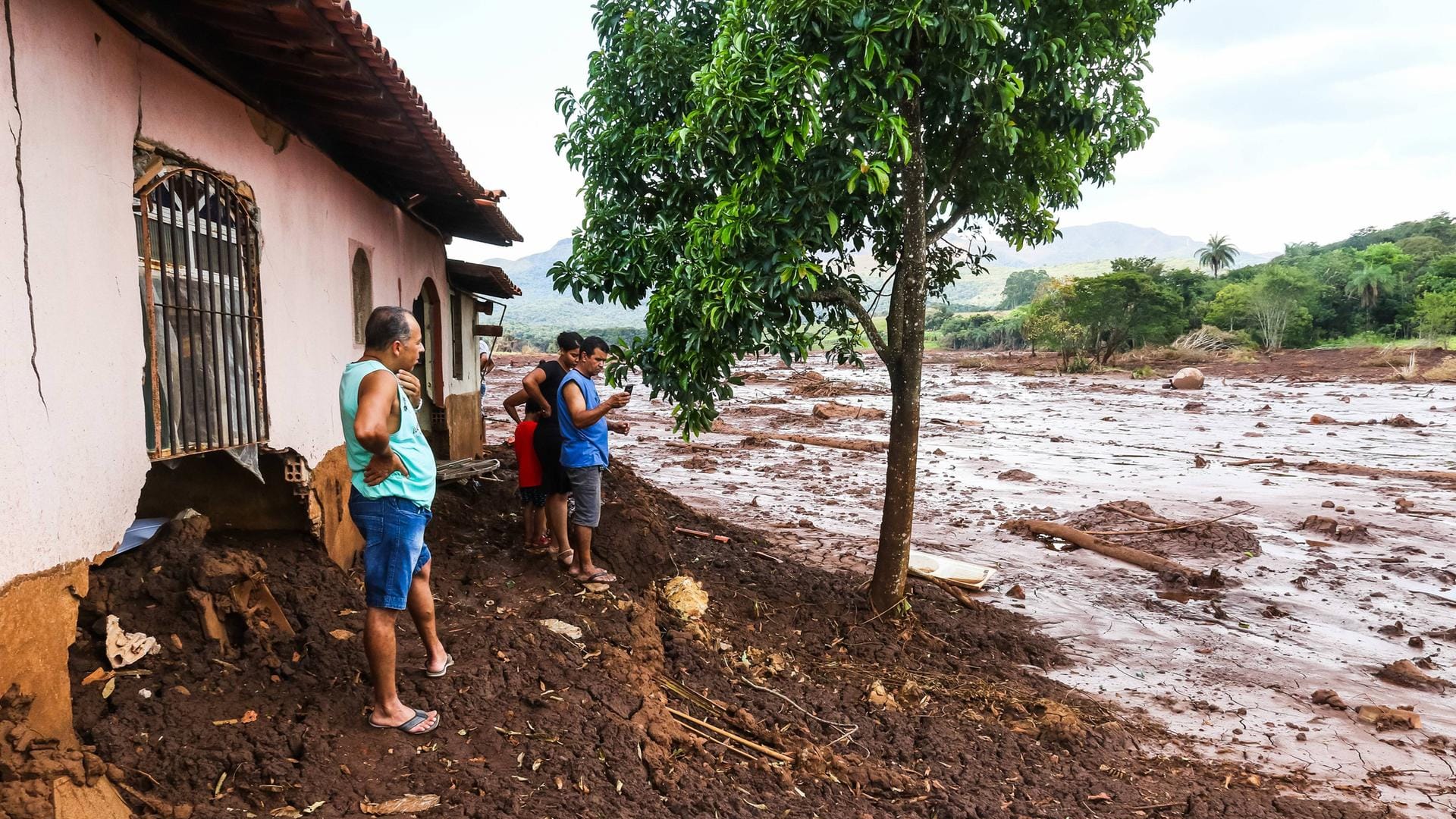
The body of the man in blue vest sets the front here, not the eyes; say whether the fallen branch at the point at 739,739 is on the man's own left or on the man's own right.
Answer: on the man's own right

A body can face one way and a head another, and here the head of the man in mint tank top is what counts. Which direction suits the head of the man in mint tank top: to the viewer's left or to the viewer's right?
to the viewer's right

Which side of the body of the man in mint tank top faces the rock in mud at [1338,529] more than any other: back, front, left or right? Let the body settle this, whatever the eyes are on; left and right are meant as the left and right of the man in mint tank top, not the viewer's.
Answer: front

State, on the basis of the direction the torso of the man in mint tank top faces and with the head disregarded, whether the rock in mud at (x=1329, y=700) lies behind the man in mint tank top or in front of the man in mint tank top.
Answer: in front

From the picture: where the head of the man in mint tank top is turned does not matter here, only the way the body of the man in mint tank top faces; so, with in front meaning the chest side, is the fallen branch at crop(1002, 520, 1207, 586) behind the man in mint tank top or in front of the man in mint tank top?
in front

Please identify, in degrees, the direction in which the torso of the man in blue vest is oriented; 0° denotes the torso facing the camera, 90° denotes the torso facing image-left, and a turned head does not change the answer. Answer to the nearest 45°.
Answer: approximately 270°

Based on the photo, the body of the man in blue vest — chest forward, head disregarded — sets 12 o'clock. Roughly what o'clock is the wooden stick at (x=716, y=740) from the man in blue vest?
The wooden stick is roughly at 2 o'clock from the man in blue vest.

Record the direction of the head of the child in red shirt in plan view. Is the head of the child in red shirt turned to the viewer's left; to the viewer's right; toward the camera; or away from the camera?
away from the camera

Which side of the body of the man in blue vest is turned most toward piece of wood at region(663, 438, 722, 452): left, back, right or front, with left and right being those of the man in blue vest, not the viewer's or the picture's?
left
